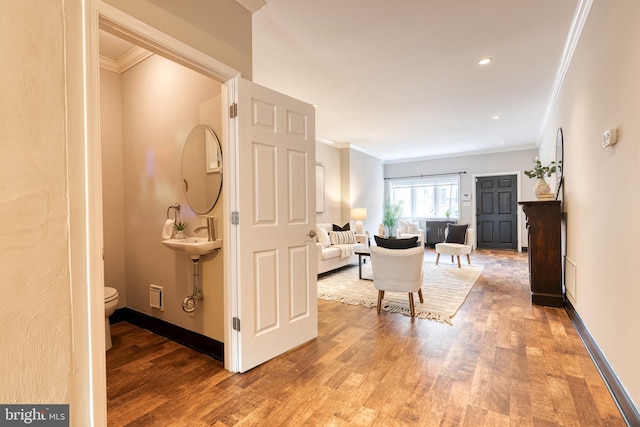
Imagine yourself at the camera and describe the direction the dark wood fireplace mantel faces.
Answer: facing to the left of the viewer

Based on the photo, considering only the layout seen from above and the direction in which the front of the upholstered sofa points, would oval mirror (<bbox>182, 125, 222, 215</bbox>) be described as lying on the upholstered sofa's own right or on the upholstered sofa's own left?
on the upholstered sofa's own right

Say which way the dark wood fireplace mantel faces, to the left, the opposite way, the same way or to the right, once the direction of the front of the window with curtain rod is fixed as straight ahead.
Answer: to the right

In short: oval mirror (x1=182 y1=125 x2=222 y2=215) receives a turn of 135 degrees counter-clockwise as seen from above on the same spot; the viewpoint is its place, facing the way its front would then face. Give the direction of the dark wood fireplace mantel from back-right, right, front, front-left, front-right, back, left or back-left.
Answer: front

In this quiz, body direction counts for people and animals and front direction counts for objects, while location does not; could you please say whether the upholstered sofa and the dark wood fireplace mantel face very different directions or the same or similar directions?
very different directions

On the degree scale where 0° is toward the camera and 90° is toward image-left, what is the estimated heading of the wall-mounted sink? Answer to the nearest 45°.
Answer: approximately 45°

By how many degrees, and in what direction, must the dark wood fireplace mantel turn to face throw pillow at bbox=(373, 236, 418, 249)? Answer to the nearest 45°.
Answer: approximately 45° to its left

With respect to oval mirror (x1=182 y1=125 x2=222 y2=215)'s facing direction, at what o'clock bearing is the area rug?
The area rug is roughly at 7 o'clock from the oval mirror.
